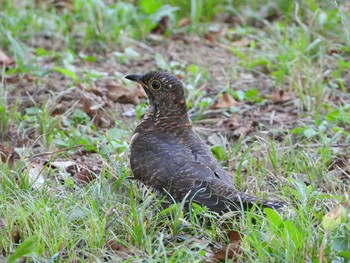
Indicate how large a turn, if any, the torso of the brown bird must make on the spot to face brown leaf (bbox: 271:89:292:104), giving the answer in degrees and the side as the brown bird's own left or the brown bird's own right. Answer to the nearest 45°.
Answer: approximately 135° to the brown bird's own right

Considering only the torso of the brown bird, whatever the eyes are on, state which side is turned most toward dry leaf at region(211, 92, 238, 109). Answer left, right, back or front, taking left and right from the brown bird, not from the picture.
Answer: right

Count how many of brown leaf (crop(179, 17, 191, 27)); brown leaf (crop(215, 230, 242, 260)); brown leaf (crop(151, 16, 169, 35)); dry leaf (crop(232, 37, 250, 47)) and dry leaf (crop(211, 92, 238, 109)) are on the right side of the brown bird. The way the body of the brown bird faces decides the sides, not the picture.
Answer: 4

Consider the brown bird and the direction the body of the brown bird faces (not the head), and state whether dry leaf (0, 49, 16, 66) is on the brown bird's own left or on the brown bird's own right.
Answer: on the brown bird's own right

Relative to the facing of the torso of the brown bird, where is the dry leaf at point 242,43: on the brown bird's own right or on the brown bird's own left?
on the brown bird's own right

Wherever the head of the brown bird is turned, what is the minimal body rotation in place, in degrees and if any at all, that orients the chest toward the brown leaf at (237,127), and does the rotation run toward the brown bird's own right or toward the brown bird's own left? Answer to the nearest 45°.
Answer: approximately 90° to the brown bird's own right

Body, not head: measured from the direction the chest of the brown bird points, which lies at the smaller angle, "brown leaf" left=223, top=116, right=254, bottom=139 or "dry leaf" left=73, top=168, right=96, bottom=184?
the dry leaf

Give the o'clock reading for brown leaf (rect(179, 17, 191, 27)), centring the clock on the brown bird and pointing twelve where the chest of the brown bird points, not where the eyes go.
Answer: The brown leaf is roughly at 3 o'clock from the brown bird.

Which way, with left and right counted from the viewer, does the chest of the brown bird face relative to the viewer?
facing to the left of the viewer

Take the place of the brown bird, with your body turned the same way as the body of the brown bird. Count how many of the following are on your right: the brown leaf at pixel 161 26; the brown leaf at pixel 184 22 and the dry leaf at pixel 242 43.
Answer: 3
